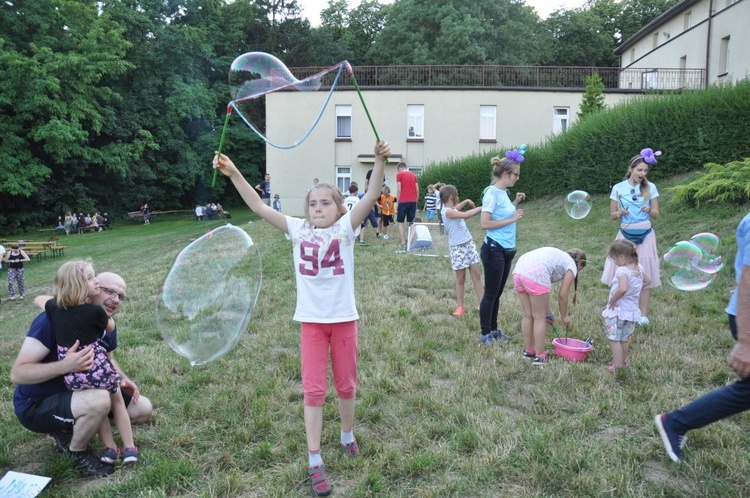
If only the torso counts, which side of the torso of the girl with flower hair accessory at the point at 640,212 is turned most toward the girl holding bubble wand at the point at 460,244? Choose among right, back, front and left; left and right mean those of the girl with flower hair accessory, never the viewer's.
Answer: right

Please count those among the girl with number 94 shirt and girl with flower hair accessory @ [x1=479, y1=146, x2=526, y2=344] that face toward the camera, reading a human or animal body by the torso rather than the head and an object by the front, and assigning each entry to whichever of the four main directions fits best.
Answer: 1

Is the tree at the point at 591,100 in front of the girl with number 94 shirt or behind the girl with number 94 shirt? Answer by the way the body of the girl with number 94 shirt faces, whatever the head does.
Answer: behind

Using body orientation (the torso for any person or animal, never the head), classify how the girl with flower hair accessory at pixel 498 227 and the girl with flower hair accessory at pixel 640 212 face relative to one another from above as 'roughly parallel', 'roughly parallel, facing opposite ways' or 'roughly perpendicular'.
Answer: roughly perpendicular

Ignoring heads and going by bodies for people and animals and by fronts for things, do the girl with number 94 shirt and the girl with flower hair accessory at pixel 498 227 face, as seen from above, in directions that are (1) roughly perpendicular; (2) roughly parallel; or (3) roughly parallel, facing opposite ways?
roughly perpendicular

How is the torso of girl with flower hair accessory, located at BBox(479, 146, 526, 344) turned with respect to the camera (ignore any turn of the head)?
to the viewer's right

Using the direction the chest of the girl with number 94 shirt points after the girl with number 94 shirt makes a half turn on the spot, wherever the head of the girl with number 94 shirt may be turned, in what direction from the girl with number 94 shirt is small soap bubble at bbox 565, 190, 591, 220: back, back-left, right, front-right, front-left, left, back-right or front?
front-right

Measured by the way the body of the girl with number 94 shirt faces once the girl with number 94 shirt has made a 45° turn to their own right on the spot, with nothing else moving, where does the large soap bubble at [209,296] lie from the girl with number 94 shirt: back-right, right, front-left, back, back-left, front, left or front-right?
right

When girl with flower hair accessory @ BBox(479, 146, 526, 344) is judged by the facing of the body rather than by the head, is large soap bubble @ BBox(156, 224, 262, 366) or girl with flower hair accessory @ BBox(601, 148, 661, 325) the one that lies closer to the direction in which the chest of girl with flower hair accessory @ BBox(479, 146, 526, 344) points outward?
the girl with flower hair accessory

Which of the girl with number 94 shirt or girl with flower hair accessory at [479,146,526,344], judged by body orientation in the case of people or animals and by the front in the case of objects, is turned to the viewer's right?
the girl with flower hair accessory

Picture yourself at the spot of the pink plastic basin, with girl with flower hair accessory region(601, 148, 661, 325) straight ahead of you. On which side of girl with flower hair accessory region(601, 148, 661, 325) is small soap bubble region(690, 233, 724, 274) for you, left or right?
right

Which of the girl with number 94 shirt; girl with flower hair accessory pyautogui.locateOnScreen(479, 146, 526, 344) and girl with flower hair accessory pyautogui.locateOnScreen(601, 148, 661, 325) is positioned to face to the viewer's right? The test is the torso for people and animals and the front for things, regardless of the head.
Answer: girl with flower hair accessory pyautogui.locateOnScreen(479, 146, 526, 344)

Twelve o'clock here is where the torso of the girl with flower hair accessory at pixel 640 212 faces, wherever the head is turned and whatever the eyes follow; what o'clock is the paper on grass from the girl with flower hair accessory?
The paper on grass is roughly at 1 o'clock from the girl with flower hair accessory.
